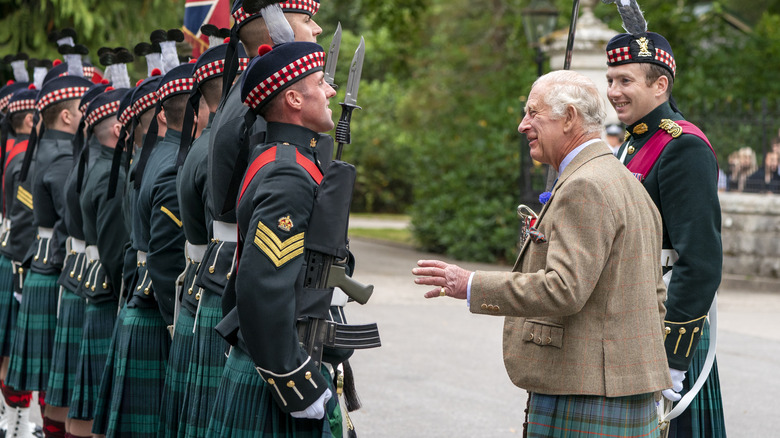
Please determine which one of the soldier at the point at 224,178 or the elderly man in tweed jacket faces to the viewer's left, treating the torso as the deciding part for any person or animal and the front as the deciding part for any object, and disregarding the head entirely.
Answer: the elderly man in tweed jacket

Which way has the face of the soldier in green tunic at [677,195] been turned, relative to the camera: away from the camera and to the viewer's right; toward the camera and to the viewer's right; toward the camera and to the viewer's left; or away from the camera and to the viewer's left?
toward the camera and to the viewer's left

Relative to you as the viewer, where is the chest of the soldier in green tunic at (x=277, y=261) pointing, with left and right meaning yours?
facing to the right of the viewer

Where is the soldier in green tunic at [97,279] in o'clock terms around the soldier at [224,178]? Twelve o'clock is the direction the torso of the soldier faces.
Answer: The soldier in green tunic is roughly at 8 o'clock from the soldier.

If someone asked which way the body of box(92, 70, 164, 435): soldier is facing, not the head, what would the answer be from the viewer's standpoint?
to the viewer's right

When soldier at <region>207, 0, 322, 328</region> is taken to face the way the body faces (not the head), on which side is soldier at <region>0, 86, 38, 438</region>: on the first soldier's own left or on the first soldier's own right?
on the first soldier's own left

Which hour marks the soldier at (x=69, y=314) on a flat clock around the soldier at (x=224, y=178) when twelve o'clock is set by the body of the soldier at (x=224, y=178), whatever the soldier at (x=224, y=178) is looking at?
the soldier at (x=69, y=314) is roughly at 8 o'clock from the soldier at (x=224, y=178).

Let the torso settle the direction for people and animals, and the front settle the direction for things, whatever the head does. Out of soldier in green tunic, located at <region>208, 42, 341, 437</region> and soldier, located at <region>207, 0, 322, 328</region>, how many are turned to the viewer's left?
0

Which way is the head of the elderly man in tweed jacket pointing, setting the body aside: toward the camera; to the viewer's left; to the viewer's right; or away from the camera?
to the viewer's left

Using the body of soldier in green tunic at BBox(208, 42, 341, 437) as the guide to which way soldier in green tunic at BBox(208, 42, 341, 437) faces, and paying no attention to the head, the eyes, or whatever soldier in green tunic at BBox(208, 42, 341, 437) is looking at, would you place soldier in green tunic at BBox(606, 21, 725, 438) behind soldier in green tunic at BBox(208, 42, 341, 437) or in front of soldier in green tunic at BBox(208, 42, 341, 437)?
in front

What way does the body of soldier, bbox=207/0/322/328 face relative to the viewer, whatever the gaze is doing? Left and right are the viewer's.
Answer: facing to the right of the viewer

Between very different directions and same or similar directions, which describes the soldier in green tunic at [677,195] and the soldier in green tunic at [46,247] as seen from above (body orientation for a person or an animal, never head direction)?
very different directions

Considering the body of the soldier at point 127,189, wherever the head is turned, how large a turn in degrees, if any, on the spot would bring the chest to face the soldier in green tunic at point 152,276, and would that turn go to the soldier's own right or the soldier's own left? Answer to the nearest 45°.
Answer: approximately 90° to the soldier's own right

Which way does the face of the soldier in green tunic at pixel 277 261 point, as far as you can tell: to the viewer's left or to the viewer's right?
to the viewer's right

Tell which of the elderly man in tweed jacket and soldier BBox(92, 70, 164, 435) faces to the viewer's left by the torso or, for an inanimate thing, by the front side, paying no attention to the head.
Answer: the elderly man in tweed jacket

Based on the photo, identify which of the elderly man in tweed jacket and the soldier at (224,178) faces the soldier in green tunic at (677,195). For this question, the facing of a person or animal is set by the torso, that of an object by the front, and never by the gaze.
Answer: the soldier

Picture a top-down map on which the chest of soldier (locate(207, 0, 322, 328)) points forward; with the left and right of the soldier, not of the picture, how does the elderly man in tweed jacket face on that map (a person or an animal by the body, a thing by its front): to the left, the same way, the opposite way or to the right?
the opposite way

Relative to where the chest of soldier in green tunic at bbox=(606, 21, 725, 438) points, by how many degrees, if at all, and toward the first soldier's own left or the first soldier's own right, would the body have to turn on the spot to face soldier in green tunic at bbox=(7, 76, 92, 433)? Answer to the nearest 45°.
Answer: approximately 45° to the first soldier's own right
